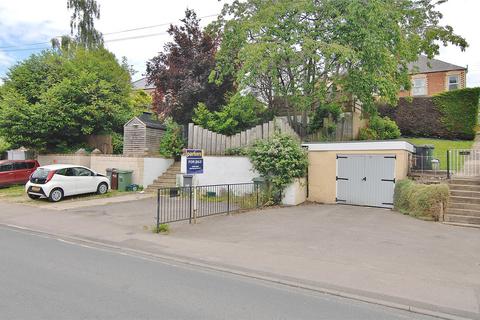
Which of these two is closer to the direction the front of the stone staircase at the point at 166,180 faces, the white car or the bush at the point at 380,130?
the white car

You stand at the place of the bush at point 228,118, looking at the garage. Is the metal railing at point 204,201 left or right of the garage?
right

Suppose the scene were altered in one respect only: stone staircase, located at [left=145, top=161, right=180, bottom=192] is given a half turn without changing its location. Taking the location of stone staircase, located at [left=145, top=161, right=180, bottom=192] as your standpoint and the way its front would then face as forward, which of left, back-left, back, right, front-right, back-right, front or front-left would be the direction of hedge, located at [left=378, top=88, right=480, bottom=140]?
front-right

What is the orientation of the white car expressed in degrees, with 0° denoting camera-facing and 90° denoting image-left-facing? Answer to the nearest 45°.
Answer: approximately 225°

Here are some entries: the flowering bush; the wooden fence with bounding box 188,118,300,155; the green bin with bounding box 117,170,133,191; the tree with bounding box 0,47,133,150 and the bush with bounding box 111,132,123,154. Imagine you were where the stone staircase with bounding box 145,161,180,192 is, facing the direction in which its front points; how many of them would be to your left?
2

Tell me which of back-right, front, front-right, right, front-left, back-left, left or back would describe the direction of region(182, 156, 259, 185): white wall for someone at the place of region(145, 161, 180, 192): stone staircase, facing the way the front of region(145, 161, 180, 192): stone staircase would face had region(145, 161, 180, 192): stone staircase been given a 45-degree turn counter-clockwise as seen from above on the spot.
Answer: front-left

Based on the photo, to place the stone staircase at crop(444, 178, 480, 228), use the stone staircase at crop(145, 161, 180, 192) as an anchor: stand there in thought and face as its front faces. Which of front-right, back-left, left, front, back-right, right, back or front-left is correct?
left

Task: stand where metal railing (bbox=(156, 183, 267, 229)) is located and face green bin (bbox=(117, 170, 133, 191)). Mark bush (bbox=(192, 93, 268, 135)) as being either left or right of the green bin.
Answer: right

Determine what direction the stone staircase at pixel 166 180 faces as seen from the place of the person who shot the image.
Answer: facing the viewer and to the left of the viewer
